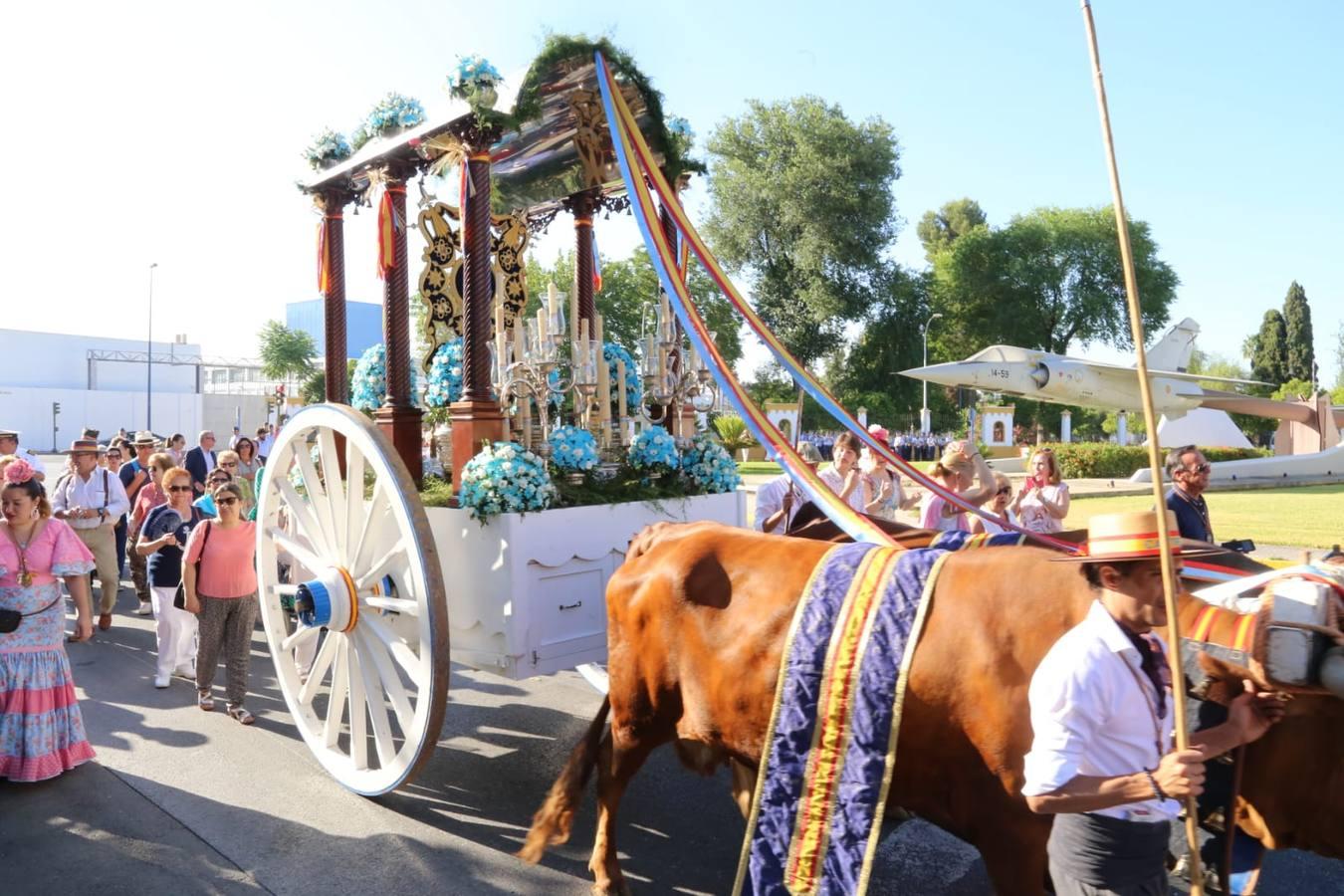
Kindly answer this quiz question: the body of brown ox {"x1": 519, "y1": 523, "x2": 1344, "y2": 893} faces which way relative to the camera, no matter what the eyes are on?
to the viewer's right

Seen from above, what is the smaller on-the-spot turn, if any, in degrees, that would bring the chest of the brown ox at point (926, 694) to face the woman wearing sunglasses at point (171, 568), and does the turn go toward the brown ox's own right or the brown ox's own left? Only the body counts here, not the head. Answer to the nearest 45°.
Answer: approximately 135° to the brown ox's own left

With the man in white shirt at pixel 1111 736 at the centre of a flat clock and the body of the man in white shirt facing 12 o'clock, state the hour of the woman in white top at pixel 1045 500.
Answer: The woman in white top is roughly at 9 o'clock from the man in white shirt.

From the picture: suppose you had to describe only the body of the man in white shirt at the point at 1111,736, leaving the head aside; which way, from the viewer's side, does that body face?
to the viewer's right

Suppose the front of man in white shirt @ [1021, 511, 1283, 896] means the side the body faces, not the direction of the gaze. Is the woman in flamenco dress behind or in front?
behind

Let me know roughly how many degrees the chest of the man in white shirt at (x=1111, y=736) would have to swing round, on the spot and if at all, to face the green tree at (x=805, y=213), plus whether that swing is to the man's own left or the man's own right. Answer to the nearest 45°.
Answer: approximately 90° to the man's own left

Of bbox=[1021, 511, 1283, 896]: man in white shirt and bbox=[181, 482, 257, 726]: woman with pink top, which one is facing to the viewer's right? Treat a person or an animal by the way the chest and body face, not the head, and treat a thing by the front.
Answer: the man in white shirt

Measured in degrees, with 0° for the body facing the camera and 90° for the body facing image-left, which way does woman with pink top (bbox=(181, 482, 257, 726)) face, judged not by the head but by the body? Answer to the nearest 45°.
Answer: approximately 0°

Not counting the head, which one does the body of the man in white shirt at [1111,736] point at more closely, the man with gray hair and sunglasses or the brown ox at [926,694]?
the man with gray hair and sunglasses

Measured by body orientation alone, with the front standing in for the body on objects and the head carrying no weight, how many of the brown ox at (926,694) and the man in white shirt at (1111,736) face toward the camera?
0
